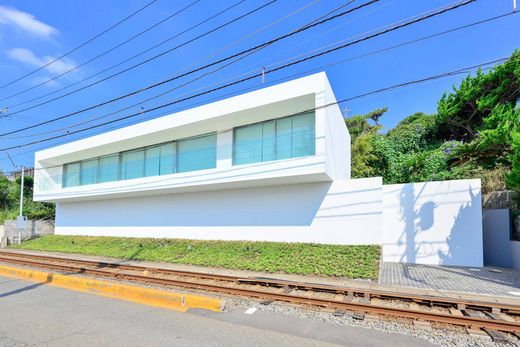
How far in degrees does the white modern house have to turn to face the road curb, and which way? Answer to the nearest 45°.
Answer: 0° — it already faces it

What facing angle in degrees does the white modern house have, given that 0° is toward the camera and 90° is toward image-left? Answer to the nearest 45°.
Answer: approximately 45°

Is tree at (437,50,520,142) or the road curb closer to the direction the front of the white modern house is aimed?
the road curb

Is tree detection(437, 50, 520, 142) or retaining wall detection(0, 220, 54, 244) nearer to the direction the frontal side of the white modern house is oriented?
the retaining wall

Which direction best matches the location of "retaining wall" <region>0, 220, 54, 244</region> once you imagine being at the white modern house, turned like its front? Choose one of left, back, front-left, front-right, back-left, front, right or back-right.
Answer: right

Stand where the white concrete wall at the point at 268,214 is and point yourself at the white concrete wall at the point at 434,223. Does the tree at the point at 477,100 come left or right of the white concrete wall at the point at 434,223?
left
